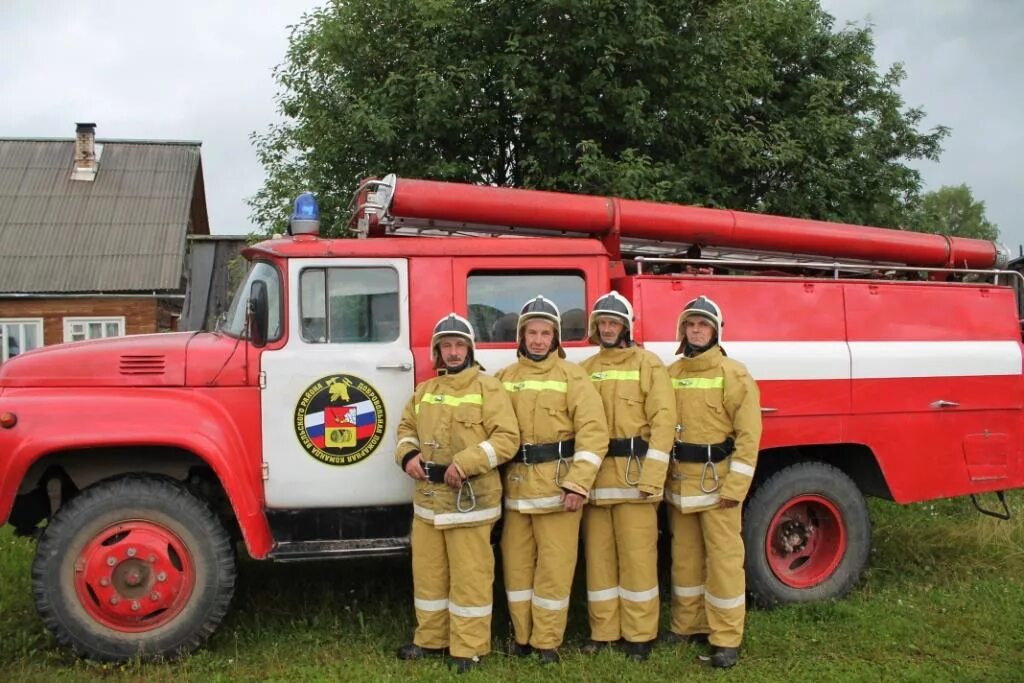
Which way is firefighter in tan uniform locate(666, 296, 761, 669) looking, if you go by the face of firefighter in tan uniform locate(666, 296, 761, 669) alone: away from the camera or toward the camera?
toward the camera

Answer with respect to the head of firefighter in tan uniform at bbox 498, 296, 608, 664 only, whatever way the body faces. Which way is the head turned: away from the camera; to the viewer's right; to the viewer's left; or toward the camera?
toward the camera

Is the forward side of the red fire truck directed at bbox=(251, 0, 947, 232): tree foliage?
no

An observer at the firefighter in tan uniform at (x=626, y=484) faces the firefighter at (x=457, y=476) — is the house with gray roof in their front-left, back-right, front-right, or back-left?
front-right

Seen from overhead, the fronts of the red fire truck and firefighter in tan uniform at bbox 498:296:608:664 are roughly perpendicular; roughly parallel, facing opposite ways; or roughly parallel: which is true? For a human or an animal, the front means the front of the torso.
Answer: roughly perpendicular

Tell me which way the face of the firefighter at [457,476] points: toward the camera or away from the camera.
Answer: toward the camera

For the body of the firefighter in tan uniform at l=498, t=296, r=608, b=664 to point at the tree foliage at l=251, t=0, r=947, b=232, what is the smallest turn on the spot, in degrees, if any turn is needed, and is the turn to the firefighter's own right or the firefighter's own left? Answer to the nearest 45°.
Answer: approximately 180°

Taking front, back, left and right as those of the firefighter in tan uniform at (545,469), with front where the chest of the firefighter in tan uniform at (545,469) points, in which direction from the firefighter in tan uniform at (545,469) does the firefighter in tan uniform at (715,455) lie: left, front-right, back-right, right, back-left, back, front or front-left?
left

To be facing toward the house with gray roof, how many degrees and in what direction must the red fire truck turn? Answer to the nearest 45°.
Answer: approximately 45° to its right

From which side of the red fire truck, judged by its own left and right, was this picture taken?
left

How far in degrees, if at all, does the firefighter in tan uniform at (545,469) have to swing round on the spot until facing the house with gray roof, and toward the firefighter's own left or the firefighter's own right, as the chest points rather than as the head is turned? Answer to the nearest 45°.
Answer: approximately 135° to the firefighter's own right

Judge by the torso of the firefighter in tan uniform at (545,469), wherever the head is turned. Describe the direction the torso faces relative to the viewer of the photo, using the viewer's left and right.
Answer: facing the viewer
